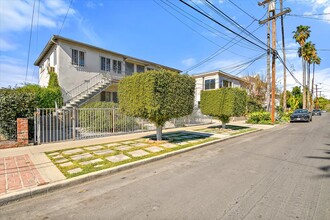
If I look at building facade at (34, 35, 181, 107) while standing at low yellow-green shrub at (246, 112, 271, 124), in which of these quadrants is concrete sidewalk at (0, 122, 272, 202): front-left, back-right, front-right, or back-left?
front-left

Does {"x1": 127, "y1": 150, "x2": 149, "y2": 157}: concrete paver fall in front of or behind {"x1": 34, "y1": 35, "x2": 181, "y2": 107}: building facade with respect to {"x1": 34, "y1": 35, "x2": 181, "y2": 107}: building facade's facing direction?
in front

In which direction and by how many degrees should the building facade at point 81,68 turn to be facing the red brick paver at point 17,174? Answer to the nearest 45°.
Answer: approximately 45° to its right

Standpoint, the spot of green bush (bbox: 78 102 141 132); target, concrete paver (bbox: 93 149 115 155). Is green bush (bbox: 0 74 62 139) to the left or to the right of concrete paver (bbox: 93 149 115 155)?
right

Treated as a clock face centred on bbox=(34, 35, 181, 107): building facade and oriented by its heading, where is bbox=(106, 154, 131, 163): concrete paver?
The concrete paver is roughly at 1 o'clock from the building facade.

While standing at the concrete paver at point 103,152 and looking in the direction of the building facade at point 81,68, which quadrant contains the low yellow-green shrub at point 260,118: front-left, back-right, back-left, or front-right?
front-right

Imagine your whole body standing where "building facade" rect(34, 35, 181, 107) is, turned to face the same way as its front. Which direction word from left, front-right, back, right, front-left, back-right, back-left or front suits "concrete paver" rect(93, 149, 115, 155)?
front-right

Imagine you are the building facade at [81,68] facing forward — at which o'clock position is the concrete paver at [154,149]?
The concrete paver is roughly at 1 o'clock from the building facade.

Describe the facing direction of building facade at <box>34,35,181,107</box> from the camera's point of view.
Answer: facing the viewer and to the right of the viewer

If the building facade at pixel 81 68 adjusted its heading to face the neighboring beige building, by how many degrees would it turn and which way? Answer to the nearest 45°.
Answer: approximately 90° to its left
